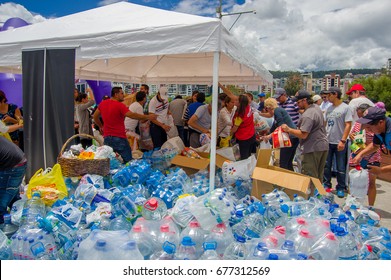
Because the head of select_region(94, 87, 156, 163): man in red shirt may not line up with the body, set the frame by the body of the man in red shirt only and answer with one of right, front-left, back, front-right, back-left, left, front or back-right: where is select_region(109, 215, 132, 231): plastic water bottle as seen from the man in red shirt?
back-right

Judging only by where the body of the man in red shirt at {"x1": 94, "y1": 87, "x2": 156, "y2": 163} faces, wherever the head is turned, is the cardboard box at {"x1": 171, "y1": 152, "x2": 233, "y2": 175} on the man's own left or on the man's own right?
on the man's own right

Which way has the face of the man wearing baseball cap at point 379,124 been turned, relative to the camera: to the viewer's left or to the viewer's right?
to the viewer's left

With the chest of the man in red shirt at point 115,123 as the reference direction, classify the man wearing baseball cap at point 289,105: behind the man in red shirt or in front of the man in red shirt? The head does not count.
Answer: in front

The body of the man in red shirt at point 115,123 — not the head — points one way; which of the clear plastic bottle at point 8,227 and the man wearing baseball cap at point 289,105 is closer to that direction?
the man wearing baseball cap

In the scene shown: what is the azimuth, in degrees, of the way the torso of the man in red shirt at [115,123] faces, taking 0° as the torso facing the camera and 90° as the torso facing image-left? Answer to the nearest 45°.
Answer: approximately 225°

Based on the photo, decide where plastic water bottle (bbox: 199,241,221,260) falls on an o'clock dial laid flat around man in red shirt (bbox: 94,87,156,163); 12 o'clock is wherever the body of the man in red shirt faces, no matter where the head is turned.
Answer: The plastic water bottle is roughly at 4 o'clock from the man in red shirt.

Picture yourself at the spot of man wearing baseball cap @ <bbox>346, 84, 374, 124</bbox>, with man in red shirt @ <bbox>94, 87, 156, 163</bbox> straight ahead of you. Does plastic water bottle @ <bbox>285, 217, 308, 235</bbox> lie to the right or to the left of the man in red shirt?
left

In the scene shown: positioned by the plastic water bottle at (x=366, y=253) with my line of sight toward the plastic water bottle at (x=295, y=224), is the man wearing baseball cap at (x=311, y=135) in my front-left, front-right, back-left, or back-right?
front-right
